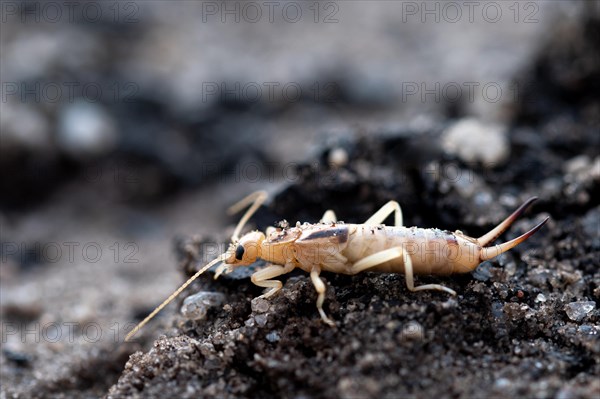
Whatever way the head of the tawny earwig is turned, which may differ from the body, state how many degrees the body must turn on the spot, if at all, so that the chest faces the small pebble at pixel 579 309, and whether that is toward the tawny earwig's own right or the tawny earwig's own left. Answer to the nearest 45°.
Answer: approximately 180°

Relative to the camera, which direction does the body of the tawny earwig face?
to the viewer's left

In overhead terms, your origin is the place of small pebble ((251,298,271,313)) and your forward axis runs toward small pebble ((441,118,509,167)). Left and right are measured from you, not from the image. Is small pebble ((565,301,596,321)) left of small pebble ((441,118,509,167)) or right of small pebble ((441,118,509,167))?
right

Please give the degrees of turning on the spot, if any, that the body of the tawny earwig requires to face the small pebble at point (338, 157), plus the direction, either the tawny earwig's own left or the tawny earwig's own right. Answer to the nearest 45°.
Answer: approximately 90° to the tawny earwig's own right

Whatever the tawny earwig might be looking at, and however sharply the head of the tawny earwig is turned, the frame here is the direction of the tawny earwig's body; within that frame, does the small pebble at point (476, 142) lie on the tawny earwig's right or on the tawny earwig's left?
on the tawny earwig's right

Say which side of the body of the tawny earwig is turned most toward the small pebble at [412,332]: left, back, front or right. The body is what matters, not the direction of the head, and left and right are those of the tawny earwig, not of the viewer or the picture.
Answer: left

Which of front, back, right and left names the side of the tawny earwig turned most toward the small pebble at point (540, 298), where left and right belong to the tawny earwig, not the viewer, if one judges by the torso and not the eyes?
back
